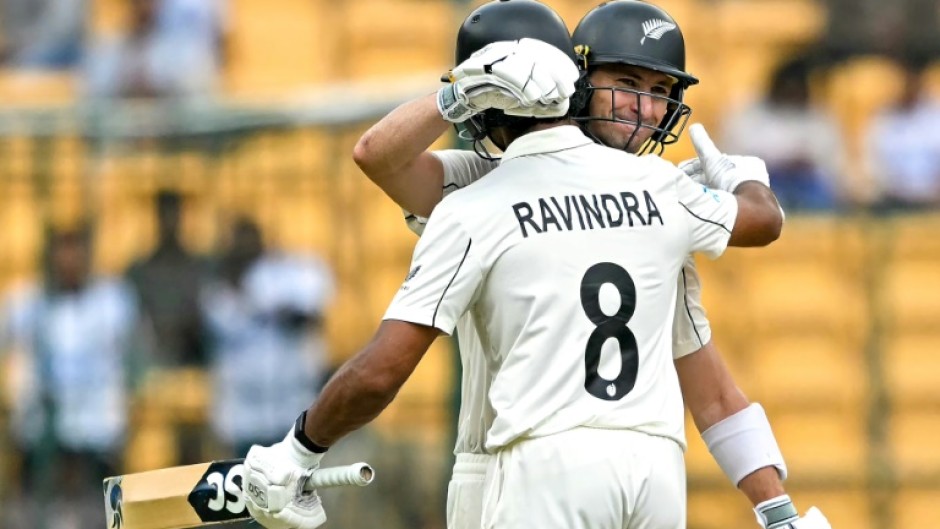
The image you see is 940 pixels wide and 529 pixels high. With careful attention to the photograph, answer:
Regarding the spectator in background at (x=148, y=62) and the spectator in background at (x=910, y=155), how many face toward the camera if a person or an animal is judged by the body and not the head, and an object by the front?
2

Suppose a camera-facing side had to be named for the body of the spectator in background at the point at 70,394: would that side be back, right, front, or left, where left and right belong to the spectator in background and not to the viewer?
front

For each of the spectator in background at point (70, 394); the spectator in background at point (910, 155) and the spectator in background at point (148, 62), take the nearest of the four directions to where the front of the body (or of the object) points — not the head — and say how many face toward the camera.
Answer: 3

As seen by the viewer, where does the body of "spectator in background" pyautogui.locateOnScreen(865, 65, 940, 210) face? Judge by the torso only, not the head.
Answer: toward the camera

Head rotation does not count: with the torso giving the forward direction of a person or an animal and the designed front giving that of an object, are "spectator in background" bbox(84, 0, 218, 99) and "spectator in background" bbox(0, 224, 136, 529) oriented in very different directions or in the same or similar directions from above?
same or similar directions

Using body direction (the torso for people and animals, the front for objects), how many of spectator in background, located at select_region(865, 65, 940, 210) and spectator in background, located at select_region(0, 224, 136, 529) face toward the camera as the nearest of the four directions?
2

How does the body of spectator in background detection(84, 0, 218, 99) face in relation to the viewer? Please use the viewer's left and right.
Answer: facing the viewer

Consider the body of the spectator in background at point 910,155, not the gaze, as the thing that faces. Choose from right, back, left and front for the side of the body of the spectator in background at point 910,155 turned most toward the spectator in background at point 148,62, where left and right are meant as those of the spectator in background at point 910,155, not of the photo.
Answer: right

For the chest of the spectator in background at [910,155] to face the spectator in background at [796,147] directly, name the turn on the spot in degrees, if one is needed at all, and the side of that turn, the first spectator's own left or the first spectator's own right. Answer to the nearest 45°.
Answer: approximately 45° to the first spectator's own right

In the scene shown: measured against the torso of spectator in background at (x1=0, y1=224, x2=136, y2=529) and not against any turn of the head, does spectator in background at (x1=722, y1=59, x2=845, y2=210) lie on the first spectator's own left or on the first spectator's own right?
on the first spectator's own left
